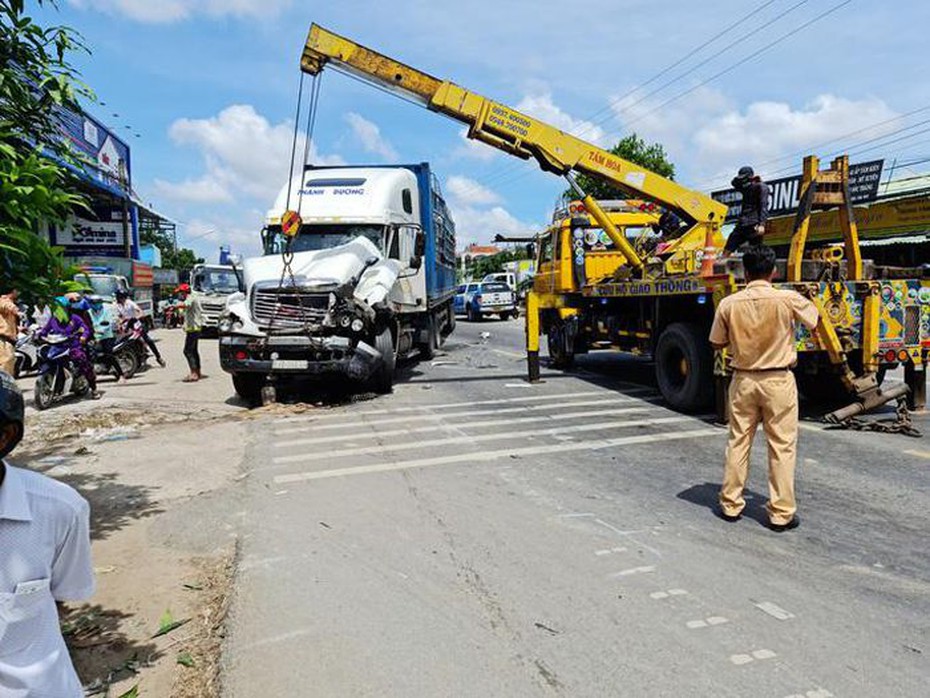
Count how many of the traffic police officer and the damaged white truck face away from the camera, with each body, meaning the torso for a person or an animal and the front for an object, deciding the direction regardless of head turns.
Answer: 1

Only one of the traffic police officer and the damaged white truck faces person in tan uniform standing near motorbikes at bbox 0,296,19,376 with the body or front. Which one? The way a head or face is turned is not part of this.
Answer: the damaged white truck

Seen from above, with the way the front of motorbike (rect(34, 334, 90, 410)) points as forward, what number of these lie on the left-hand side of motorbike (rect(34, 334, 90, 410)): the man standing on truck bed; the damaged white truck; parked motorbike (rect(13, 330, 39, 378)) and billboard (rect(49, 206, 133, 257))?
2

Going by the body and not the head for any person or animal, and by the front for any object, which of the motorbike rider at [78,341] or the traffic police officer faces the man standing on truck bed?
the traffic police officer

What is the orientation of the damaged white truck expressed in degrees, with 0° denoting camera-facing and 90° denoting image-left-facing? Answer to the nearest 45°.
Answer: approximately 45°

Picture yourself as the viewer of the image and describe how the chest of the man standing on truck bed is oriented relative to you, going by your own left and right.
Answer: facing to the left of the viewer

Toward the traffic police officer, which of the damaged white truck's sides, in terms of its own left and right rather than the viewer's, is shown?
left

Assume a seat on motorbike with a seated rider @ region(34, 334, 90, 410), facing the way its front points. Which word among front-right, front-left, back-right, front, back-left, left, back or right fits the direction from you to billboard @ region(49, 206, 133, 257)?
back-right

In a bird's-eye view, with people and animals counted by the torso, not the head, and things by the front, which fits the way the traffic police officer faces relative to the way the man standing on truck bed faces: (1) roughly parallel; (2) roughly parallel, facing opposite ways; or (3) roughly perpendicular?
roughly perpendicular

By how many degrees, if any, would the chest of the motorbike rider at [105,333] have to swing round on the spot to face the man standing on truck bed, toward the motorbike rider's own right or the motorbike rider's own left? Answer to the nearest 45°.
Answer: approximately 90° to the motorbike rider's own left

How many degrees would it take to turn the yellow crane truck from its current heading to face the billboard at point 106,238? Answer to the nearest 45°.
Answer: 0° — it already faces it

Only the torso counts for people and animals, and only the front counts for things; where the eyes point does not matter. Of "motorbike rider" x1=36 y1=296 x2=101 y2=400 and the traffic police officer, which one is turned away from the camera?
the traffic police officer

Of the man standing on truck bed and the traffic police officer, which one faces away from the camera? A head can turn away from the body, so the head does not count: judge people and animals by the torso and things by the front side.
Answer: the traffic police officer

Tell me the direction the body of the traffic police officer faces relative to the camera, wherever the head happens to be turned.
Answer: away from the camera
